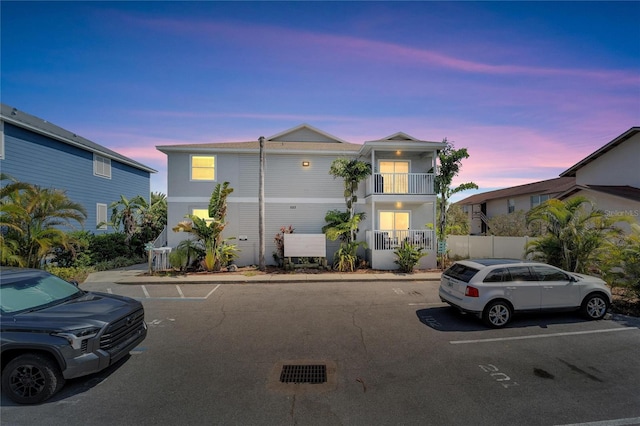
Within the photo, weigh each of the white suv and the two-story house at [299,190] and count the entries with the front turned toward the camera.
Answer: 1

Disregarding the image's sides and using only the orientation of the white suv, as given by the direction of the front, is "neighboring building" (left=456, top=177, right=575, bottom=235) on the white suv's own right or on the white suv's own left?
on the white suv's own left

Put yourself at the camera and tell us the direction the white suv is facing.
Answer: facing away from the viewer and to the right of the viewer

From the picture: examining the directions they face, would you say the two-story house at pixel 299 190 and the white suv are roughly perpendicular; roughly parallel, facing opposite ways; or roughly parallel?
roughly perpendicular

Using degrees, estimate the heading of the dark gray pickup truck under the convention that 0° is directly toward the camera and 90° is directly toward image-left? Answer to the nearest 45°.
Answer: approximately 315°

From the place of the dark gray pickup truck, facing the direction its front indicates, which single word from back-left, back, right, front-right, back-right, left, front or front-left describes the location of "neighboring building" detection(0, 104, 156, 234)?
back-left

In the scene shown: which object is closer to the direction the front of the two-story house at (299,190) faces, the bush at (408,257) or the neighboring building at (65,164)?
the bush
